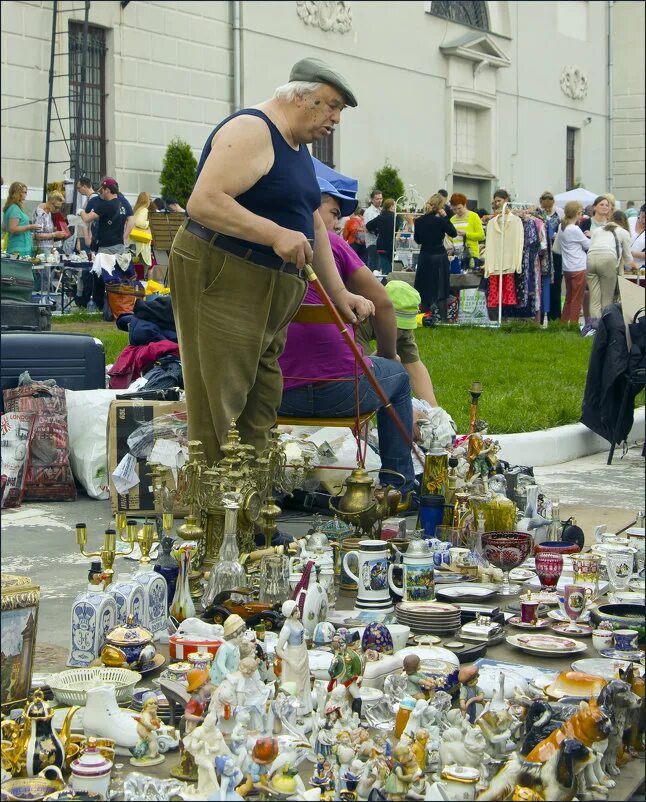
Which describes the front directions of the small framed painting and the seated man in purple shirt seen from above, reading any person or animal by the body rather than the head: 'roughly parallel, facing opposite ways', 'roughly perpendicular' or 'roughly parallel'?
roughly perpendicular

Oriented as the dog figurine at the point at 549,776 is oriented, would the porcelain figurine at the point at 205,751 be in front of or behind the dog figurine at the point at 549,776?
behind

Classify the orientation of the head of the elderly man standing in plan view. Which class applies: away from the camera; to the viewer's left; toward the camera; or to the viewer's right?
to the viewer's right

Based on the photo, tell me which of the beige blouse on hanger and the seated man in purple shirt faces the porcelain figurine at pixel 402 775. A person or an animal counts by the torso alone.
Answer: the beige blouse on hanger

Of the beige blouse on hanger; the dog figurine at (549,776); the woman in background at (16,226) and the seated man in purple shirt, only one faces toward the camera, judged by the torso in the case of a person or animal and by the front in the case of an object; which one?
the beige blouse on hanger

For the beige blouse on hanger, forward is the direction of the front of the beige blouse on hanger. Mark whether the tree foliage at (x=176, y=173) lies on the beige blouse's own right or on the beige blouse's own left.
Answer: on the beige blouse's own right

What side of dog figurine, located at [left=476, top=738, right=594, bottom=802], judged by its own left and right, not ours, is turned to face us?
right

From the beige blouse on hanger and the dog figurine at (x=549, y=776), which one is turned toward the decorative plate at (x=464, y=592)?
the beige blouse on hanger

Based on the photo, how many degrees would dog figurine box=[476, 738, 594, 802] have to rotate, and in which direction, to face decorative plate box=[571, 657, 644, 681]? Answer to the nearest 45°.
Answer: approximately 90° to its left

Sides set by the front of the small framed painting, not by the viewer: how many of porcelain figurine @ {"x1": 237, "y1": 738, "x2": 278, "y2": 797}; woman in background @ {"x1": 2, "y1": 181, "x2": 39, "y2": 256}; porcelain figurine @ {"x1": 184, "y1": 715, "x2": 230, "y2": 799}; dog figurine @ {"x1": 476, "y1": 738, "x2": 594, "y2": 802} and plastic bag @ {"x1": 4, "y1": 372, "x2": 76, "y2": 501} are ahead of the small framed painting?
3
